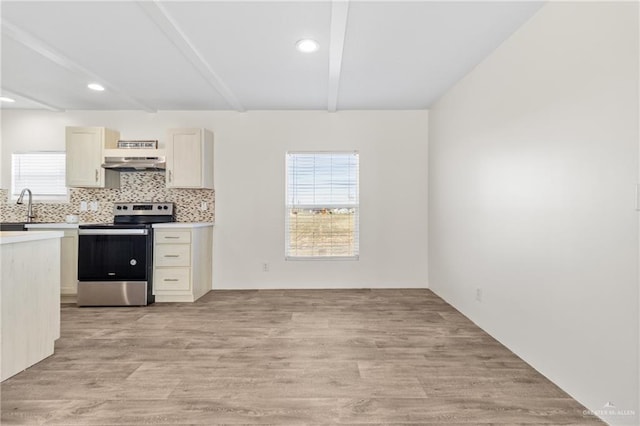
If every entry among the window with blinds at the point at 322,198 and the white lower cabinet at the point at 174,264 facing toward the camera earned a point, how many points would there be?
2

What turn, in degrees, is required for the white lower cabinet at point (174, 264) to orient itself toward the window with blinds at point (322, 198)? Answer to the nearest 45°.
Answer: approximately 90° to its left

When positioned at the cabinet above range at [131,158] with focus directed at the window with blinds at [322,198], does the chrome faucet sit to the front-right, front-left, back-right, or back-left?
back-left

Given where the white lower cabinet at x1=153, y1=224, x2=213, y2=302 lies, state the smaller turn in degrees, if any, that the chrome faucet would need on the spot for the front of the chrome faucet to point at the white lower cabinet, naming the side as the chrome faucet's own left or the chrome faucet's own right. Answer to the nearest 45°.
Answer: approximately 90° to the chrome faucet's own left

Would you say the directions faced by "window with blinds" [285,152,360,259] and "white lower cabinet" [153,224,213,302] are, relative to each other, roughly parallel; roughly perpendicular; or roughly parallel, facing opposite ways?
roughly parallel

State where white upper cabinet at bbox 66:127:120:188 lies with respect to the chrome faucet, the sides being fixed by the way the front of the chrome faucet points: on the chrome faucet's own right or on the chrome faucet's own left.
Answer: on the chrome faucet's own left

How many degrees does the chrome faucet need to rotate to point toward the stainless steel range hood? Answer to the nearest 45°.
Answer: approximately 90° to its left

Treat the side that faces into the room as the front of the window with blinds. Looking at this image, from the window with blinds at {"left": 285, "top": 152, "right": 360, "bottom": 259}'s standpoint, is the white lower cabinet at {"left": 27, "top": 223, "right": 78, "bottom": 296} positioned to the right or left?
on its right

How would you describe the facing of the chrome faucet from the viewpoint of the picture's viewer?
facing the viewer and to the left of the viewer

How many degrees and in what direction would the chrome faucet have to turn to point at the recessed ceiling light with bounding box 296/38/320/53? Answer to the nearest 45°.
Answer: approximately 90° to its left

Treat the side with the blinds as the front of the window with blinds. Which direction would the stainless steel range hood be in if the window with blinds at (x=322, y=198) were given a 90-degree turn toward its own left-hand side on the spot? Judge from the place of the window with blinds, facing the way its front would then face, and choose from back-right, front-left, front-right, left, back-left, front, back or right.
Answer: back

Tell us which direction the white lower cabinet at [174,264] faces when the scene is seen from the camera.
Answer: facing the viewer

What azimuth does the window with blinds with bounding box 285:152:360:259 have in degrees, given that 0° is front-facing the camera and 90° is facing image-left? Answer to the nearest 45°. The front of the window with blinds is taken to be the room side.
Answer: approximately 0°

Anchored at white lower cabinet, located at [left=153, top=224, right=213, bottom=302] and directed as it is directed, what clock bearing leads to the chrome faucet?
The chrome faucet is roughly at 4 o'clock from the white lower cabinet.
